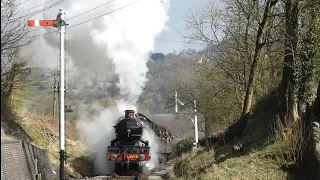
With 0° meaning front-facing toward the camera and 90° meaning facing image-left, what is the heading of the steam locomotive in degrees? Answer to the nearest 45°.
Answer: approximately 0°

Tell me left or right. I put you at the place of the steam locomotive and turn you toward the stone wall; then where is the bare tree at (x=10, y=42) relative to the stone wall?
right

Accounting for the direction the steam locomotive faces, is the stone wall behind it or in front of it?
in front
